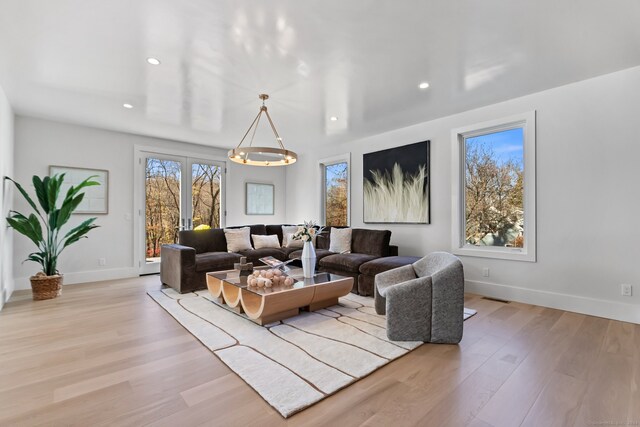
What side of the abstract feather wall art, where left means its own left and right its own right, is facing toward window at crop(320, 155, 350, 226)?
right

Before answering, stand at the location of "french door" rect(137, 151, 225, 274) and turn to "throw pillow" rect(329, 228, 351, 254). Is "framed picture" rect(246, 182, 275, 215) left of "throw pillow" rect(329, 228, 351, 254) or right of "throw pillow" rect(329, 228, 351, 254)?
left

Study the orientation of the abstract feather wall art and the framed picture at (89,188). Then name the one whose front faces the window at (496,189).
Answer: the framed picture

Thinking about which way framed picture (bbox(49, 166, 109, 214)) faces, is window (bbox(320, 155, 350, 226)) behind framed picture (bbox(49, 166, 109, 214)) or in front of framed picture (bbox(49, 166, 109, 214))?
in front

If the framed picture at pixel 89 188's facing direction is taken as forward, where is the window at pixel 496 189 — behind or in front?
in front

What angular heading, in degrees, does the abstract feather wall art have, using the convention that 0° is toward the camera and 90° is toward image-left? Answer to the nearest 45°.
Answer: approximately 45°

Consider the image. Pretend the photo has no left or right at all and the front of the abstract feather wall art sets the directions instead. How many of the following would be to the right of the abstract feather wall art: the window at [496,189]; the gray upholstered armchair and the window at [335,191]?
1

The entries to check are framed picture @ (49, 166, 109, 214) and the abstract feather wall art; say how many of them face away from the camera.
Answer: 0

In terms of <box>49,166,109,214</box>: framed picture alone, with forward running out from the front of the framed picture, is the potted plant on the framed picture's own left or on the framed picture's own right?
on the framed picture's own right

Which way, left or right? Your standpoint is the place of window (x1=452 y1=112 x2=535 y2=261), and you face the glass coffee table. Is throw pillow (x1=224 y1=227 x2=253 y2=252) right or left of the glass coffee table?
right

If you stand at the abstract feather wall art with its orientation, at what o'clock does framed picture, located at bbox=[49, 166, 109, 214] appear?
The framed picture is roughly at 1 o'clock from the abstract feather wall art.

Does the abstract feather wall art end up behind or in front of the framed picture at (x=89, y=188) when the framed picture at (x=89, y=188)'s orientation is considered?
in front
